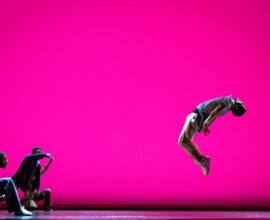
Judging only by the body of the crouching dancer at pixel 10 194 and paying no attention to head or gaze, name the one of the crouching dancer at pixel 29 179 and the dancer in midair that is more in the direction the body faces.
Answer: the dancer in midair

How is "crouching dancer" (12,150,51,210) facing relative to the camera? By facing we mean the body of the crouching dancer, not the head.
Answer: to the viewer's right

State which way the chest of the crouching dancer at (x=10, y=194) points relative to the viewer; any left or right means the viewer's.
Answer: facing to the right of the viewer

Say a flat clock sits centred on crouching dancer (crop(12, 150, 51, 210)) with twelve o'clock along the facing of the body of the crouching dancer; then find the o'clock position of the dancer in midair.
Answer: The dancer in midair is roughly at 1 o'clock from the crouching dancer.

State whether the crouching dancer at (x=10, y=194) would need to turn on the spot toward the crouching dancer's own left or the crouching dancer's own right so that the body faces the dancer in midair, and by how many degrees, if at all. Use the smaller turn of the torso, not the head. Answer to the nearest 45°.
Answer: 0° — they already face them

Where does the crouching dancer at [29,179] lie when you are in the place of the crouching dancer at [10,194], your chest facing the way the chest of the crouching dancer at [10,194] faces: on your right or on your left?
on your left
